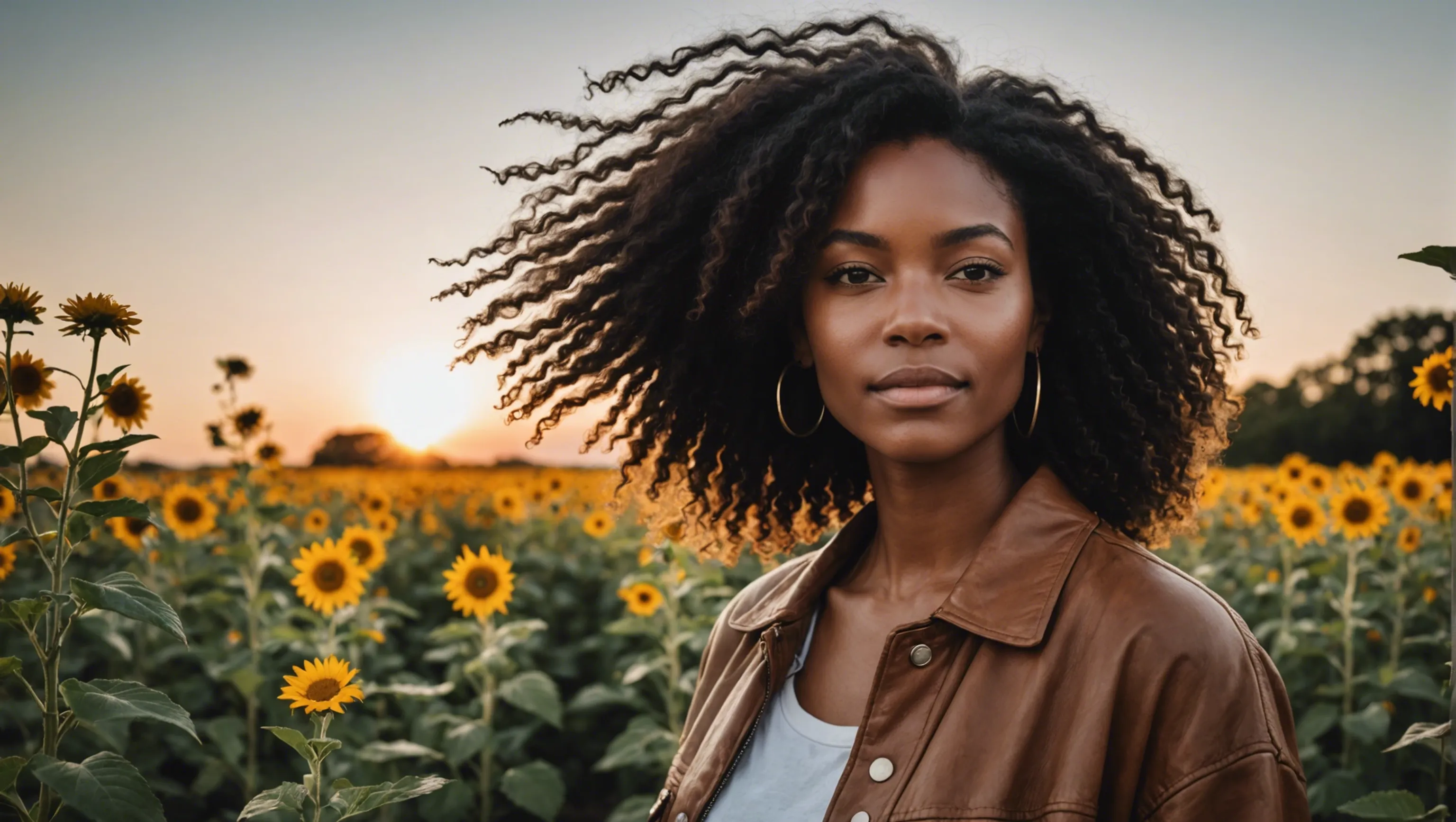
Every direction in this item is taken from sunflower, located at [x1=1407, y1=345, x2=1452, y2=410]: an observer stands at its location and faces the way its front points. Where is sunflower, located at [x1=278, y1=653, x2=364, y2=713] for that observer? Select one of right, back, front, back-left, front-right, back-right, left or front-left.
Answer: front-right

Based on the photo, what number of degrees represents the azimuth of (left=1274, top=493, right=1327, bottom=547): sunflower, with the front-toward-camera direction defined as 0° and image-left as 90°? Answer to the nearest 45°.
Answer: approximately 0°

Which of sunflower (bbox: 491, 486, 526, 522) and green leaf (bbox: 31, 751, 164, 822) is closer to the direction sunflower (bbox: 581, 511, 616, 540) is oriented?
the green leaf

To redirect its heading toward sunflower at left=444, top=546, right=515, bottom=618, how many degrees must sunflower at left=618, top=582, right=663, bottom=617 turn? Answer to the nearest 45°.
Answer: approximately 45° to its right

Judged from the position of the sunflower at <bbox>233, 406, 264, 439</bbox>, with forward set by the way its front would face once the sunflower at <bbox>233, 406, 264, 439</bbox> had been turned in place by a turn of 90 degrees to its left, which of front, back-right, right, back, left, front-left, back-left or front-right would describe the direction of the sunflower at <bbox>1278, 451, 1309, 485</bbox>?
front

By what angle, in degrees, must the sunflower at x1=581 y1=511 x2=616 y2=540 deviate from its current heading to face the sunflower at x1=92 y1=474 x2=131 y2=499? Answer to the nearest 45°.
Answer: approximately 90° to its right

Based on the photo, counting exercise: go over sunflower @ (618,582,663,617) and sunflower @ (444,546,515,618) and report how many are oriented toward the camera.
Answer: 2

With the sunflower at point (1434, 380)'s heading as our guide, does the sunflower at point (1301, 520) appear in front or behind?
behind

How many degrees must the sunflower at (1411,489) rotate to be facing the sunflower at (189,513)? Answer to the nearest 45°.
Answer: approximately 45° to its right
